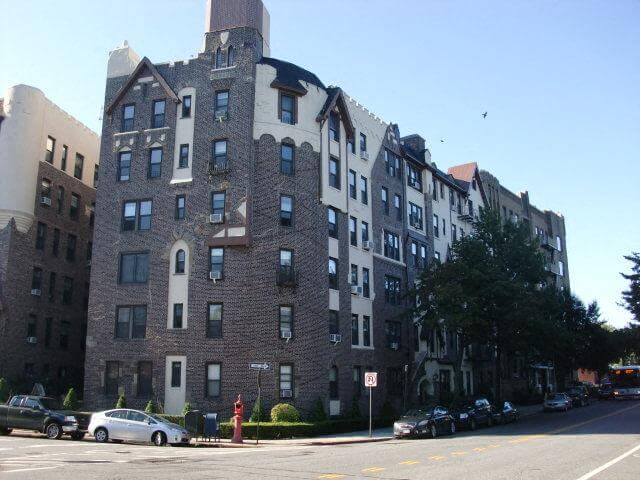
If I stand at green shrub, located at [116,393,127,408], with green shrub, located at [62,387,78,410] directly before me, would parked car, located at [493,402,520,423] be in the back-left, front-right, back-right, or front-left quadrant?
back-right

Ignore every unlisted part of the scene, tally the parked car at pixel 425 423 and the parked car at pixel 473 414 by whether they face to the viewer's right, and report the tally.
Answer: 0

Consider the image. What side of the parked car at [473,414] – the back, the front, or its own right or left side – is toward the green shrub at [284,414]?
front

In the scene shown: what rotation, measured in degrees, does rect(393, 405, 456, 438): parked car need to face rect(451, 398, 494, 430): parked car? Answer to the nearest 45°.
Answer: approximately 135° to its right

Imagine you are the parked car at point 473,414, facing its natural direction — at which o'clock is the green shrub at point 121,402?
The green shrub is roughly at 1 o'clock from the parked car.

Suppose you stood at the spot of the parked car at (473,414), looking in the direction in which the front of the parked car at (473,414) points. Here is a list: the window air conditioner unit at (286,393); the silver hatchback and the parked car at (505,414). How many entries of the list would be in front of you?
2

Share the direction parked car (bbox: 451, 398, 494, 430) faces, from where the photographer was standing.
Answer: facing the viewer and to the left of the viewer

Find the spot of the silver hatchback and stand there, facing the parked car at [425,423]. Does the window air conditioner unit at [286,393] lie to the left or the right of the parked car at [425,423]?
left

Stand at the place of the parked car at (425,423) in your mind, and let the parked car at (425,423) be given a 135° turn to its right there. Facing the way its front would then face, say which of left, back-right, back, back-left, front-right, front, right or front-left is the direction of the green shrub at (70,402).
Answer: left
